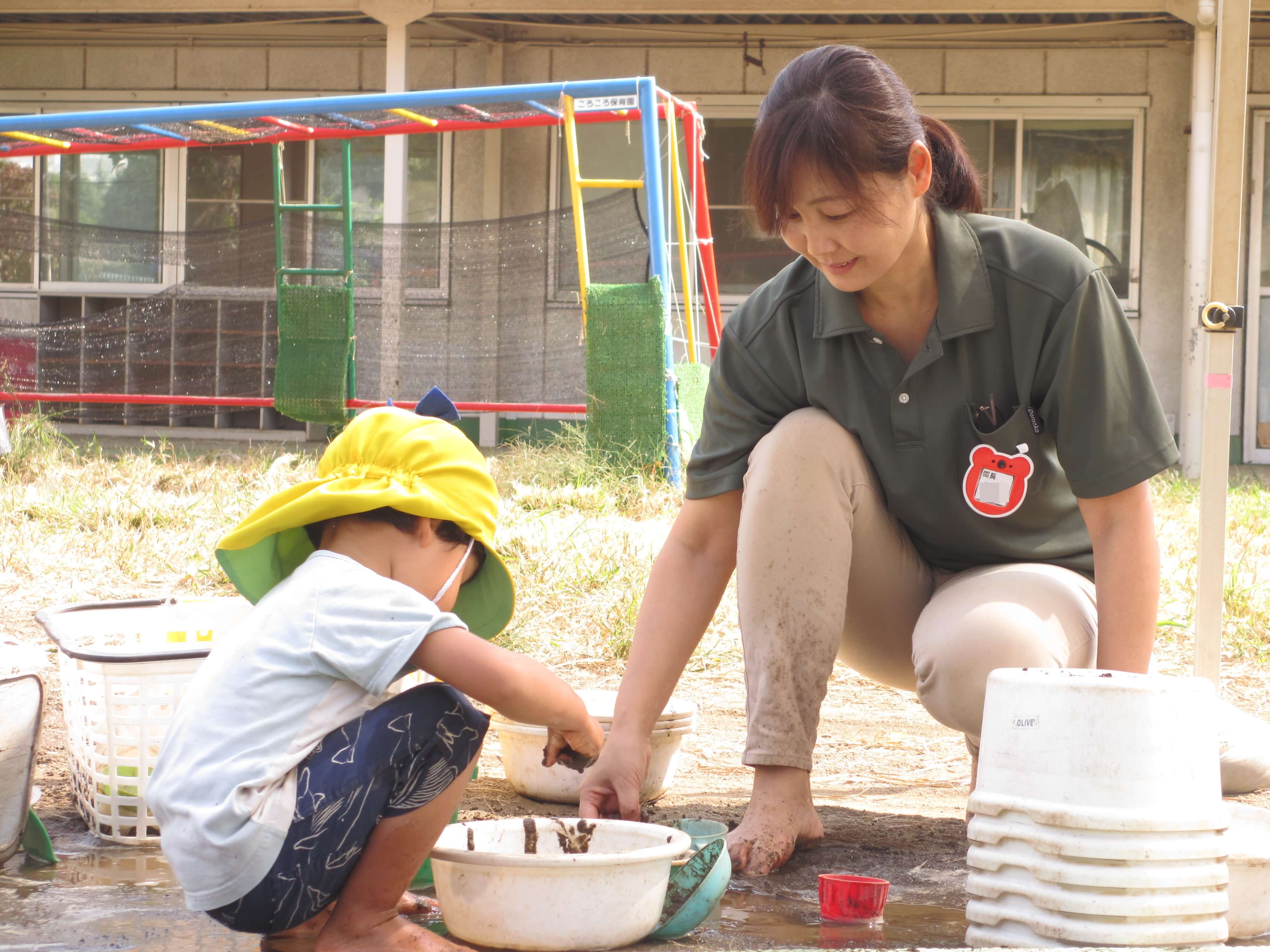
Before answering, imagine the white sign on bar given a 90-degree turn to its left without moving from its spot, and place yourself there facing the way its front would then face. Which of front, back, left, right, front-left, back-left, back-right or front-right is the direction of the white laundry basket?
right

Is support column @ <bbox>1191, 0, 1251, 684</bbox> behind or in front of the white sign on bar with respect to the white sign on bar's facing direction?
in front

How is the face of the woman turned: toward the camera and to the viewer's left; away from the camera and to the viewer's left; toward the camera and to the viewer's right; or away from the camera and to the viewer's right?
toward the camera and to the viewer's left

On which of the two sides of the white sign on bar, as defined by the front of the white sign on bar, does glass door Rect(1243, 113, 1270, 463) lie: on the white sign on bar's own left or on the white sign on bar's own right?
on the white sign on bar's own left

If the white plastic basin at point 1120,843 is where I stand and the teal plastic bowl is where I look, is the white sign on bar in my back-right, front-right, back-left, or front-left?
front-right

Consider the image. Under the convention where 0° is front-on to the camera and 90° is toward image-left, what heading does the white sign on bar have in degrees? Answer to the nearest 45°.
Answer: approximately 0°

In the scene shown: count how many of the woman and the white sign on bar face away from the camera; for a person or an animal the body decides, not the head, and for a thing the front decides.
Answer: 0

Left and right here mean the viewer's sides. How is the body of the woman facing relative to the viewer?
facing the viewer and to the left of the viewer

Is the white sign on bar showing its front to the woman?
yes

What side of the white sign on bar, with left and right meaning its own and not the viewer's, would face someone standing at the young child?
front

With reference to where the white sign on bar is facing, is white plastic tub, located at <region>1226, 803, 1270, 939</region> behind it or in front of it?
in front
